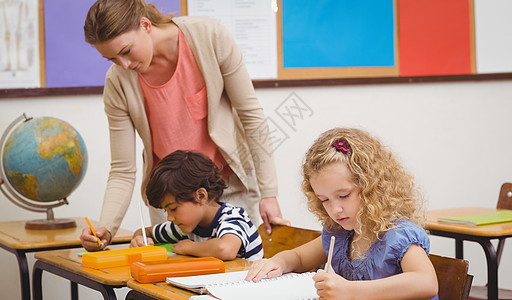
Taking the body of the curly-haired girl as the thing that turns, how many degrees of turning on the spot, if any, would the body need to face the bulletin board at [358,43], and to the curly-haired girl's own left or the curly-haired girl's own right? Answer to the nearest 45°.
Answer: approximately 135° to the curly-haired girl's own right

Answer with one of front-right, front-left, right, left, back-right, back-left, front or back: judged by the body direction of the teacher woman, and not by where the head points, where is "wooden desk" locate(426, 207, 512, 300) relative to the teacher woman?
back-left

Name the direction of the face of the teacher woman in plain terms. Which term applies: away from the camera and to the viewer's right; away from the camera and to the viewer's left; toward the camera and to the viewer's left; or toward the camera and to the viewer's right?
toward the camera and to the viewer's left

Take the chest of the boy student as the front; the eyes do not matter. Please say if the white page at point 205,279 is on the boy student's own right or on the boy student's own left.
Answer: on the boy student's own left

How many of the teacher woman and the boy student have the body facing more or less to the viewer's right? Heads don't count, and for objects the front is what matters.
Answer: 0

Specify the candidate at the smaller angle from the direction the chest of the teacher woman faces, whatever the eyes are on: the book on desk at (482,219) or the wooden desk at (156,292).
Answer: the wooden desk

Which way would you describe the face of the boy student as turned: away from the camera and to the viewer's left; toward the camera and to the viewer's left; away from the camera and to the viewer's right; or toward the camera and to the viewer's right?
toward the camera and to the viewer's left

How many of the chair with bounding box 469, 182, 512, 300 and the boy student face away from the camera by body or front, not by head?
0

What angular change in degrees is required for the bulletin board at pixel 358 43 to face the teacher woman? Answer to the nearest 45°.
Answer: approximately 45° to its right
